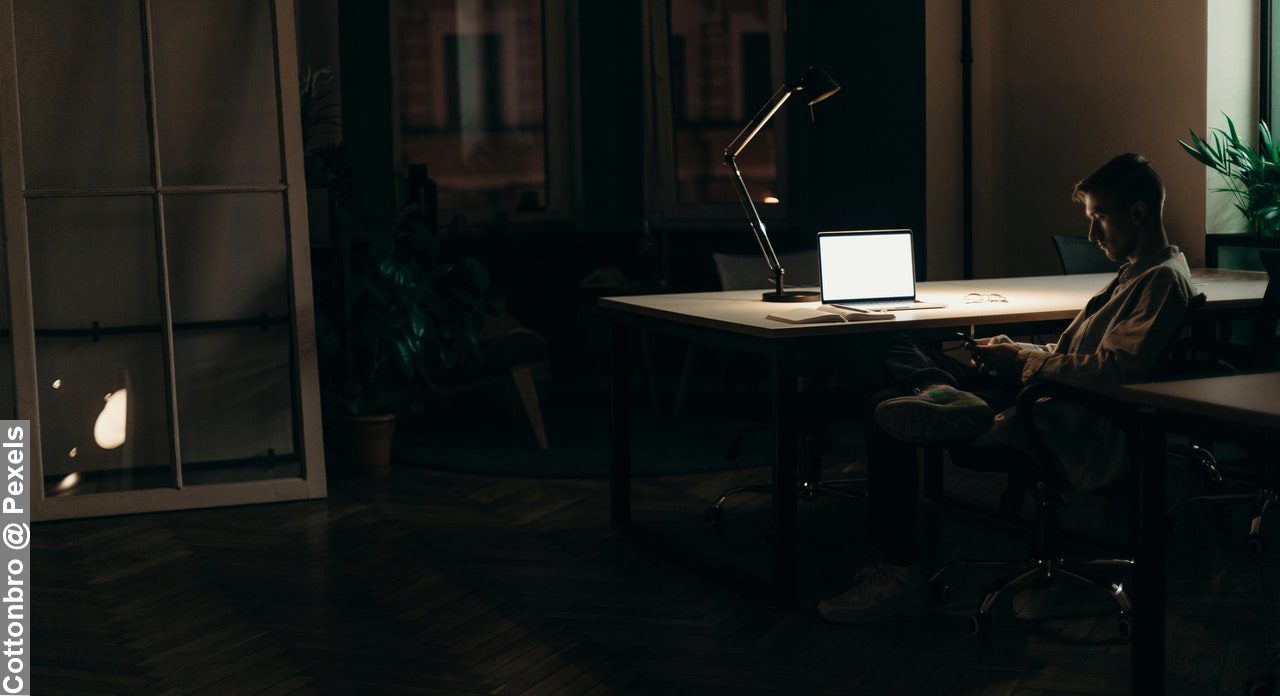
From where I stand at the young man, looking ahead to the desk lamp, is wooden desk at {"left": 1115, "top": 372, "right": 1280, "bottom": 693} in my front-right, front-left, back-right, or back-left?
back-left

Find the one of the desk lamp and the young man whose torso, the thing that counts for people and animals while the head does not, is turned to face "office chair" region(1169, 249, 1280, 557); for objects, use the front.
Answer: the desk lamp

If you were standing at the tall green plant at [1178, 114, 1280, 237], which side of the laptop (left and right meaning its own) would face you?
left

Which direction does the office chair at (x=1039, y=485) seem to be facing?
to the viewer's left

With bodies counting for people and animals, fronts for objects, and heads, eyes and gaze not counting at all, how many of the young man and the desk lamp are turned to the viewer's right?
1

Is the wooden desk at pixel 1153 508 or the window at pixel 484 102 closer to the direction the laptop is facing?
the wooden desk

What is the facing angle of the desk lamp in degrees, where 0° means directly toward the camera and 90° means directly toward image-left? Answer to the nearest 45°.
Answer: approximately 270°

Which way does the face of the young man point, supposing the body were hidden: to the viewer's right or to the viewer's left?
to the viewer's left

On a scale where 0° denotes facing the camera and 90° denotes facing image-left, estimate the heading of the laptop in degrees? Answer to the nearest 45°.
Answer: approximately 315°

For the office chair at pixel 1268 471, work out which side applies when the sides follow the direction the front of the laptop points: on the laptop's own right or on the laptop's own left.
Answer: on the laptop's own left

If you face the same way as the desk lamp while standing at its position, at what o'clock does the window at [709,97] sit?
The window is roughly at 9 o'clock from the desk lamp.

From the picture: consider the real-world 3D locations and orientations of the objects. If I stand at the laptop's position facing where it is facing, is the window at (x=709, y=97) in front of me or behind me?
behind

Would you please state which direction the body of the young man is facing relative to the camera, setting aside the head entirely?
to the viewer's left
